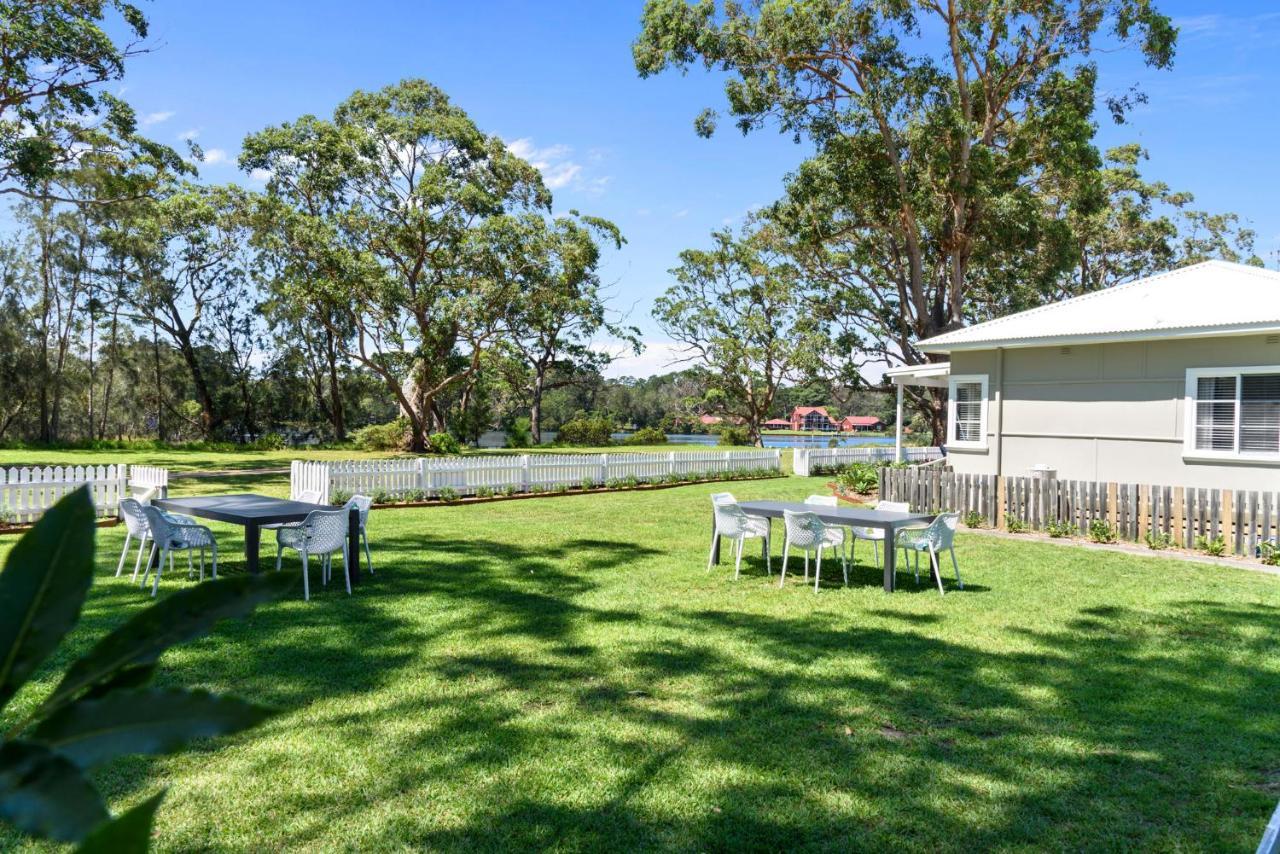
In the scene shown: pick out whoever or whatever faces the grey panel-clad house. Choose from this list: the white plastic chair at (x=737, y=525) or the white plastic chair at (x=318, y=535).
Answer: the white plastic chair at (x=737, y=525)

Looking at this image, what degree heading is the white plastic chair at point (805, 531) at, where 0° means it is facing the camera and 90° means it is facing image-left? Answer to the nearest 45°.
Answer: approximately 225°

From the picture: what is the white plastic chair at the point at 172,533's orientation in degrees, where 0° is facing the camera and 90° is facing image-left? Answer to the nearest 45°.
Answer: approximately 225°

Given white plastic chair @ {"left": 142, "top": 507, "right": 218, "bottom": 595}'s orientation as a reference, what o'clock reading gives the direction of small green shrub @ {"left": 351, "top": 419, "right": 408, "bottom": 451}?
The small green shrub is roughly at 11 o'clock from the white plastic chair.

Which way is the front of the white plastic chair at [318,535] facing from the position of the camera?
facing away from the viewer and to the left of the viewer

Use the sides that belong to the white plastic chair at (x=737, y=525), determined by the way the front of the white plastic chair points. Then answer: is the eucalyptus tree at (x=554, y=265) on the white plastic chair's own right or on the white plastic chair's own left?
on the white plastic chair's own left

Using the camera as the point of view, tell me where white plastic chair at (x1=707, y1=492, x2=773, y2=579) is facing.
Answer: facing away from the viewer and to the right of the viewer
